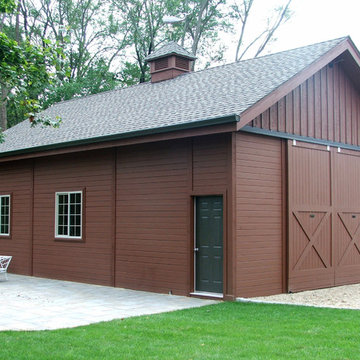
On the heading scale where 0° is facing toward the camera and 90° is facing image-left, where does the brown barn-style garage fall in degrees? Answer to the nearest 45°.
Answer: approximately 315°
